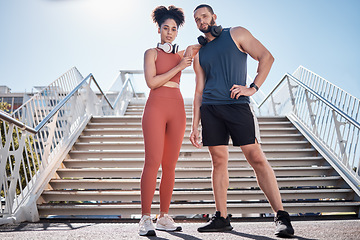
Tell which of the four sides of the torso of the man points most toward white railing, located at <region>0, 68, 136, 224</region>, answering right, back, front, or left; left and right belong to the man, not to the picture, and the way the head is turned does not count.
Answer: right

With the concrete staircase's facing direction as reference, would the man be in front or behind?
in front

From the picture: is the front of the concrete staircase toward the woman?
yes

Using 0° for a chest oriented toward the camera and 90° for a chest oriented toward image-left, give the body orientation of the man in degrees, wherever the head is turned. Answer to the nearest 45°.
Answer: approximately 45°

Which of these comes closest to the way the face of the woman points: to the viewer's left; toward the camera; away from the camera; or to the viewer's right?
toward the camera

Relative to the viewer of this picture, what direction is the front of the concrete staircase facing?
facing the viewer

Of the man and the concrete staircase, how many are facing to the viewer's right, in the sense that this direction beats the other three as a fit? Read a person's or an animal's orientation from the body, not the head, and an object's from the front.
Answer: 0

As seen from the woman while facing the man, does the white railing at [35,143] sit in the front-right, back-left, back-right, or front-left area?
back-left
